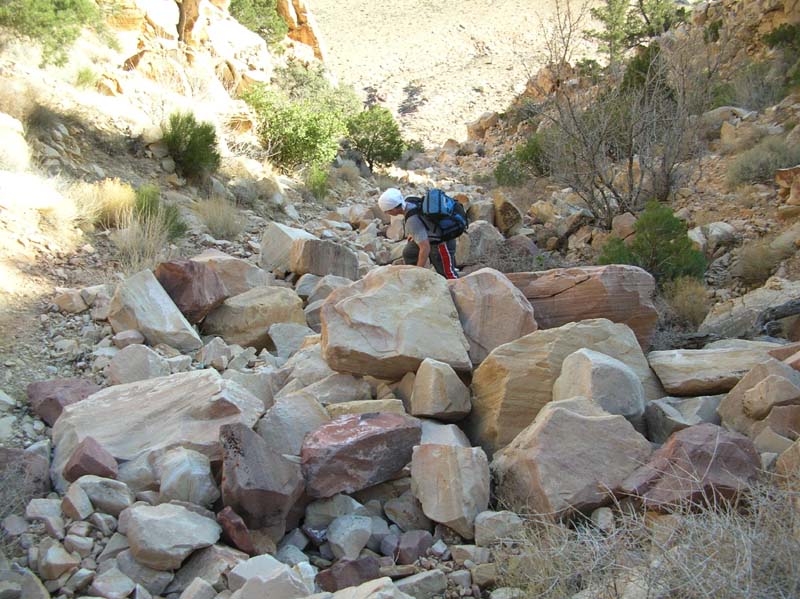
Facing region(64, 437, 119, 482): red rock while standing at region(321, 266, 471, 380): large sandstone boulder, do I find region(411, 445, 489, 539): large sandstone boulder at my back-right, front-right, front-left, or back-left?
front-left

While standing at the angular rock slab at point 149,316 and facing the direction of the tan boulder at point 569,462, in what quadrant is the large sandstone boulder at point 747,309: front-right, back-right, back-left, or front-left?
front-left

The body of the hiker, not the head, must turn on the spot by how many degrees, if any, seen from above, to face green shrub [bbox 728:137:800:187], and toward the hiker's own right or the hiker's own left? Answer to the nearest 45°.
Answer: approximately 135° to the hiker's own right

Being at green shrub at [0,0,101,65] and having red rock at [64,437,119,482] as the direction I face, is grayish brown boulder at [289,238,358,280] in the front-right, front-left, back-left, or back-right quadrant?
front-left

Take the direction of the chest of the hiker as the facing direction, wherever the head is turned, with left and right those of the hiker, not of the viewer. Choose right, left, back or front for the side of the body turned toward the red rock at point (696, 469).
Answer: left

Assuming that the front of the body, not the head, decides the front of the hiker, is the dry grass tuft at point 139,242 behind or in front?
in front

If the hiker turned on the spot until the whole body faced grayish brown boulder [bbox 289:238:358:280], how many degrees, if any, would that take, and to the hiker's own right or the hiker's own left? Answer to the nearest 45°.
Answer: approximately 45° to the hiker's own right

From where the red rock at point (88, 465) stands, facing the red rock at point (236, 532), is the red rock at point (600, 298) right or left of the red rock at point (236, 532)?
left

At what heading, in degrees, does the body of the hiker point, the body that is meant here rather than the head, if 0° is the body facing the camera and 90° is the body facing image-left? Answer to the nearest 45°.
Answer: approximately 90°

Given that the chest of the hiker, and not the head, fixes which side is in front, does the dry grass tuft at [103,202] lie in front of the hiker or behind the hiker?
in front

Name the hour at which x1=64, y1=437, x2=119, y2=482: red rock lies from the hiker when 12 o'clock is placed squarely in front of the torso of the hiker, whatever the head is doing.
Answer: The red rock is roughly at 10 o'clock from the hiker.

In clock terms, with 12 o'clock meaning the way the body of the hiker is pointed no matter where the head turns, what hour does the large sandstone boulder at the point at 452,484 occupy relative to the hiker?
The large sandstone boulder is roughly at 9 o'clock from the hiker.

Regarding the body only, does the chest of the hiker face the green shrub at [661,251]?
no

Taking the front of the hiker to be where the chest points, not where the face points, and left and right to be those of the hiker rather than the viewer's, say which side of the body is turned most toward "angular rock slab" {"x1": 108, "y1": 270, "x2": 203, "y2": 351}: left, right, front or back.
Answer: front

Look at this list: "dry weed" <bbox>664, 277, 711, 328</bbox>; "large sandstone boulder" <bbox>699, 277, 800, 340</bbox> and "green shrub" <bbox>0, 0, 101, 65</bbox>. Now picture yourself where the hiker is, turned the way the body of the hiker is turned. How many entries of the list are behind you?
2

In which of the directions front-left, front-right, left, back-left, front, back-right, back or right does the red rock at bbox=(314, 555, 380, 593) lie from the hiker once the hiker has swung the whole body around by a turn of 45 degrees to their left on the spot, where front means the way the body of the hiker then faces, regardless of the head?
front-left

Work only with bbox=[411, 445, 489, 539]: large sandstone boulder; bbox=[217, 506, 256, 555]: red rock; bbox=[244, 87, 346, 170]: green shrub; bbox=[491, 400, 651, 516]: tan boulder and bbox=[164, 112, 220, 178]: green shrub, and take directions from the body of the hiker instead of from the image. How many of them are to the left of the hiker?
3

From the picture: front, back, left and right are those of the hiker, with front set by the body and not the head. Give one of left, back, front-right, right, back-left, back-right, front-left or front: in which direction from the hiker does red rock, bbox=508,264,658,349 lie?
back-left

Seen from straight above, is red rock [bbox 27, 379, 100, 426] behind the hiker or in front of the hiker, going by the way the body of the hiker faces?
in front

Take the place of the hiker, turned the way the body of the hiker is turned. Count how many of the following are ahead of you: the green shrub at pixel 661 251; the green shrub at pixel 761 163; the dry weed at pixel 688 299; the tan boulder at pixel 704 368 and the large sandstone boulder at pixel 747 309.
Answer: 0

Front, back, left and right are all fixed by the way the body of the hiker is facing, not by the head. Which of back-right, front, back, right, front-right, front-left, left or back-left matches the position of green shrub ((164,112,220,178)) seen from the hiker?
front-right

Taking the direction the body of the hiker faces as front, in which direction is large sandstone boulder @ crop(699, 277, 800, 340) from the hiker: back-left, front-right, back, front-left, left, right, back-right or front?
back

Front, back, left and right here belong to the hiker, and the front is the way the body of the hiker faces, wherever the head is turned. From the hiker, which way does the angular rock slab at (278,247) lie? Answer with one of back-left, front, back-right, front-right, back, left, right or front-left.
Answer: front-right

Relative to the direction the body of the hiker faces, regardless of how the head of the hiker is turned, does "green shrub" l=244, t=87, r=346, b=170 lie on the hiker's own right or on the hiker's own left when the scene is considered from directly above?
on the hiker's own right
